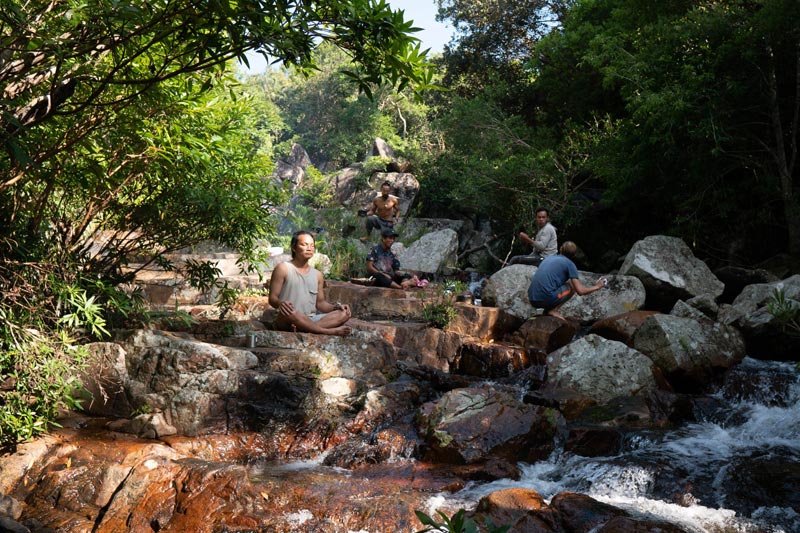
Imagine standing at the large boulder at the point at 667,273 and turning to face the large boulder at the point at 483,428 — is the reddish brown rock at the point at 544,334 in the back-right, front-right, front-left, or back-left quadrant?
front-right

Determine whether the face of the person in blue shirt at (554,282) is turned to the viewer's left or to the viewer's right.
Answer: to the viewer's right

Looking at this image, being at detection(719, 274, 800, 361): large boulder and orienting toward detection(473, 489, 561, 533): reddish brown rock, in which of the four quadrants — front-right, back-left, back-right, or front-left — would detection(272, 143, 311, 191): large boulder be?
back-right

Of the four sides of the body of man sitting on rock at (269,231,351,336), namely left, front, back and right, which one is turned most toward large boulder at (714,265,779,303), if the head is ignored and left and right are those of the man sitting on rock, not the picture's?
left

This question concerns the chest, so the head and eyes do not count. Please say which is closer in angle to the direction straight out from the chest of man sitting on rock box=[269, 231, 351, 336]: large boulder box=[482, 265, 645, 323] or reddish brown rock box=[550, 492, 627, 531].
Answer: the reddish brown rock

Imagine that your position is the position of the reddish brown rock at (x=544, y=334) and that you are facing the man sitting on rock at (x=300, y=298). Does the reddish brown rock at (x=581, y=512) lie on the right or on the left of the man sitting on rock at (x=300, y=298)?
left

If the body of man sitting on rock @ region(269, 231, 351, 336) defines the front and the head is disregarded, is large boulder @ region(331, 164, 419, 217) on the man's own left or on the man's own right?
on the man's own left

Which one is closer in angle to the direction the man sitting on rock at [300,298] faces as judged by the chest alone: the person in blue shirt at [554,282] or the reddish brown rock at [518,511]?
the reddish brown rock

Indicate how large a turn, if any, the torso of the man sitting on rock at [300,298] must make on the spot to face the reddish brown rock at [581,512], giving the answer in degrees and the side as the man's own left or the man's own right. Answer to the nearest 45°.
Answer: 0° — they already face it

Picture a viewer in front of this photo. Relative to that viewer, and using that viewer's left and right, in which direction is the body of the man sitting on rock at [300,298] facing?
facing the viewer and to the right of the viewer

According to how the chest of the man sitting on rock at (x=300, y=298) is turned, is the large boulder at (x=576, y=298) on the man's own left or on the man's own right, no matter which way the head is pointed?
on the man's own left

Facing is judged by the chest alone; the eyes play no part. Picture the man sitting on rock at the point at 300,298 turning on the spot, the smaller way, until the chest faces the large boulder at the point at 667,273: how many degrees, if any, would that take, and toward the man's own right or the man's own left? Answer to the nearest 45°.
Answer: approximately 90° to the man's own left

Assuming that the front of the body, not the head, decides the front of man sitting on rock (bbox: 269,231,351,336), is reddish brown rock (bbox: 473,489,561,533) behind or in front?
in front

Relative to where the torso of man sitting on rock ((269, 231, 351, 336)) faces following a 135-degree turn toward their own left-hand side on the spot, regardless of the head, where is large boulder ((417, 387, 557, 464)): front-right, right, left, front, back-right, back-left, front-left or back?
back-right

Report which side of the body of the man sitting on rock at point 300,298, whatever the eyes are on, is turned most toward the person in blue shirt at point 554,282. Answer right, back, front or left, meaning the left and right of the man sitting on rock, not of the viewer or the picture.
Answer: left
